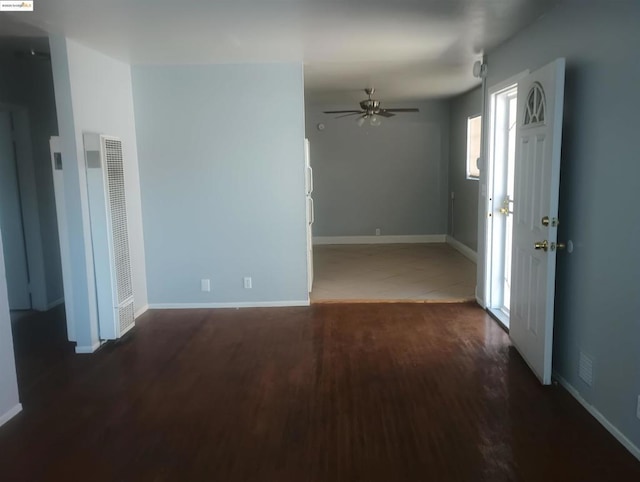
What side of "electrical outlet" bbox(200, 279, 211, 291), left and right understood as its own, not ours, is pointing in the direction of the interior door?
right

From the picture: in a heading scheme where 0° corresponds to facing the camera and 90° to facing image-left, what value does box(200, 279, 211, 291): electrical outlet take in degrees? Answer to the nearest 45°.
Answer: approximately 0°

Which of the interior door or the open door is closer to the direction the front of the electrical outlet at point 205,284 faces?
the open door

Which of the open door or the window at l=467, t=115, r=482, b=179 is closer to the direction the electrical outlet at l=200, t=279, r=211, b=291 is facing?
the open door

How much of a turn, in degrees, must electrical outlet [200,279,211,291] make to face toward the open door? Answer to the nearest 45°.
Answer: approximately 45° to its left
